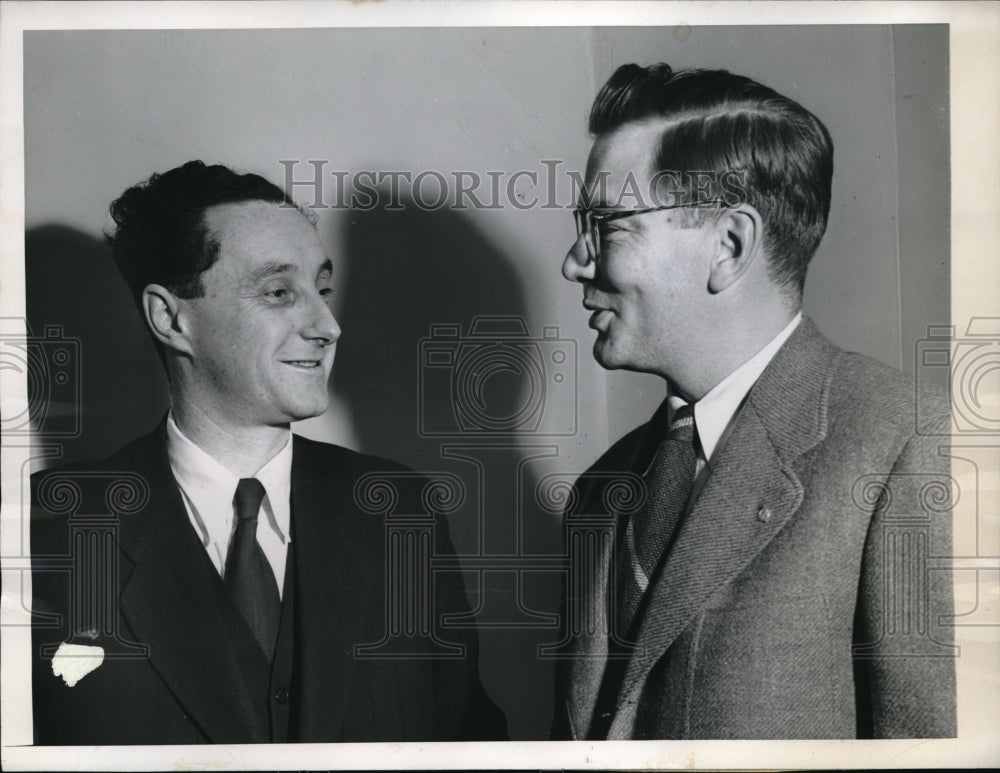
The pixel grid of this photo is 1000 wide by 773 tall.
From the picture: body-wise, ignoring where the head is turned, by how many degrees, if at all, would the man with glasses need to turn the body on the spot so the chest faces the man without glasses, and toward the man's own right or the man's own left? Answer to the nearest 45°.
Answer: approximately 45° to the man's own right

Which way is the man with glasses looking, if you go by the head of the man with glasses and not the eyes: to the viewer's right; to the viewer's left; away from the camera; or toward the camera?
to the viewer's left

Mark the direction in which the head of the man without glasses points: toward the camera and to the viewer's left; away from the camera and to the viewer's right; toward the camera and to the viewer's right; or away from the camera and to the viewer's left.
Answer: toward the camera and to the viewer's right

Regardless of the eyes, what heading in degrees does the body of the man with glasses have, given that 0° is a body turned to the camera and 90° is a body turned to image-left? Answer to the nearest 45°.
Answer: approximately 45°
